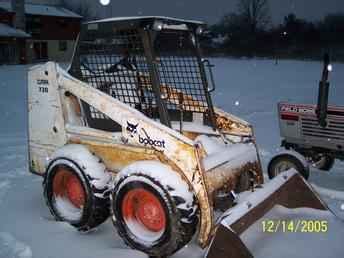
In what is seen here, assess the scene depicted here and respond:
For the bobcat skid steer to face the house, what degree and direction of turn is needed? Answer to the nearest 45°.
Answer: approximately 135° to its left

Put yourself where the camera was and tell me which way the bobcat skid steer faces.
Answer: facing the viewer and to the right of the viewer
